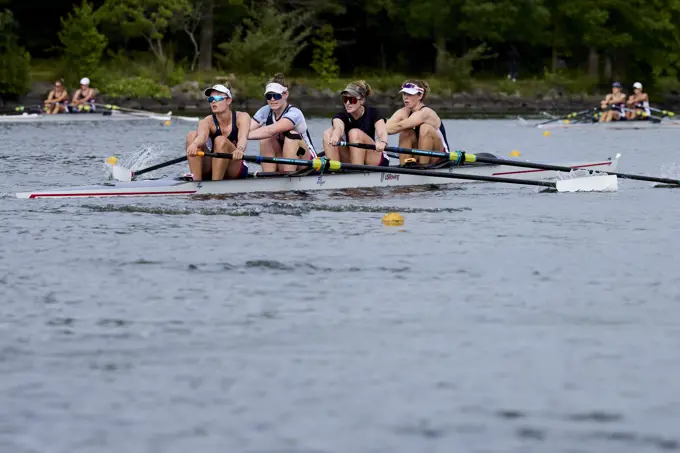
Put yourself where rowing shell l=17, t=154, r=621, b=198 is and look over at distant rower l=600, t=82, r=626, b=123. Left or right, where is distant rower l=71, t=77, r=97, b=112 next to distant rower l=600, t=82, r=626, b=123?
left

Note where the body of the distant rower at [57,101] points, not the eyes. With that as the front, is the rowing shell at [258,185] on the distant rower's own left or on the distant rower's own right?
on the distant rower's own left

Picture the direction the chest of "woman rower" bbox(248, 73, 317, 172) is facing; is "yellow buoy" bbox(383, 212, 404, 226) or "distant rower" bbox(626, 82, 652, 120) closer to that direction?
the yellow buoy

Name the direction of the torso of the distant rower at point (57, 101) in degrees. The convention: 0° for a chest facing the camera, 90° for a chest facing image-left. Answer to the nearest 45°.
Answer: approximately 45°
